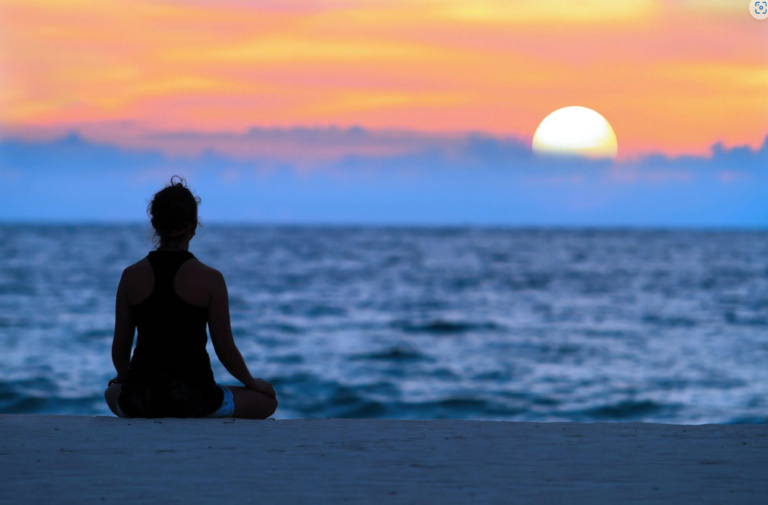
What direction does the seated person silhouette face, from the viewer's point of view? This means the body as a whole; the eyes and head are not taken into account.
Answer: away from the camera
